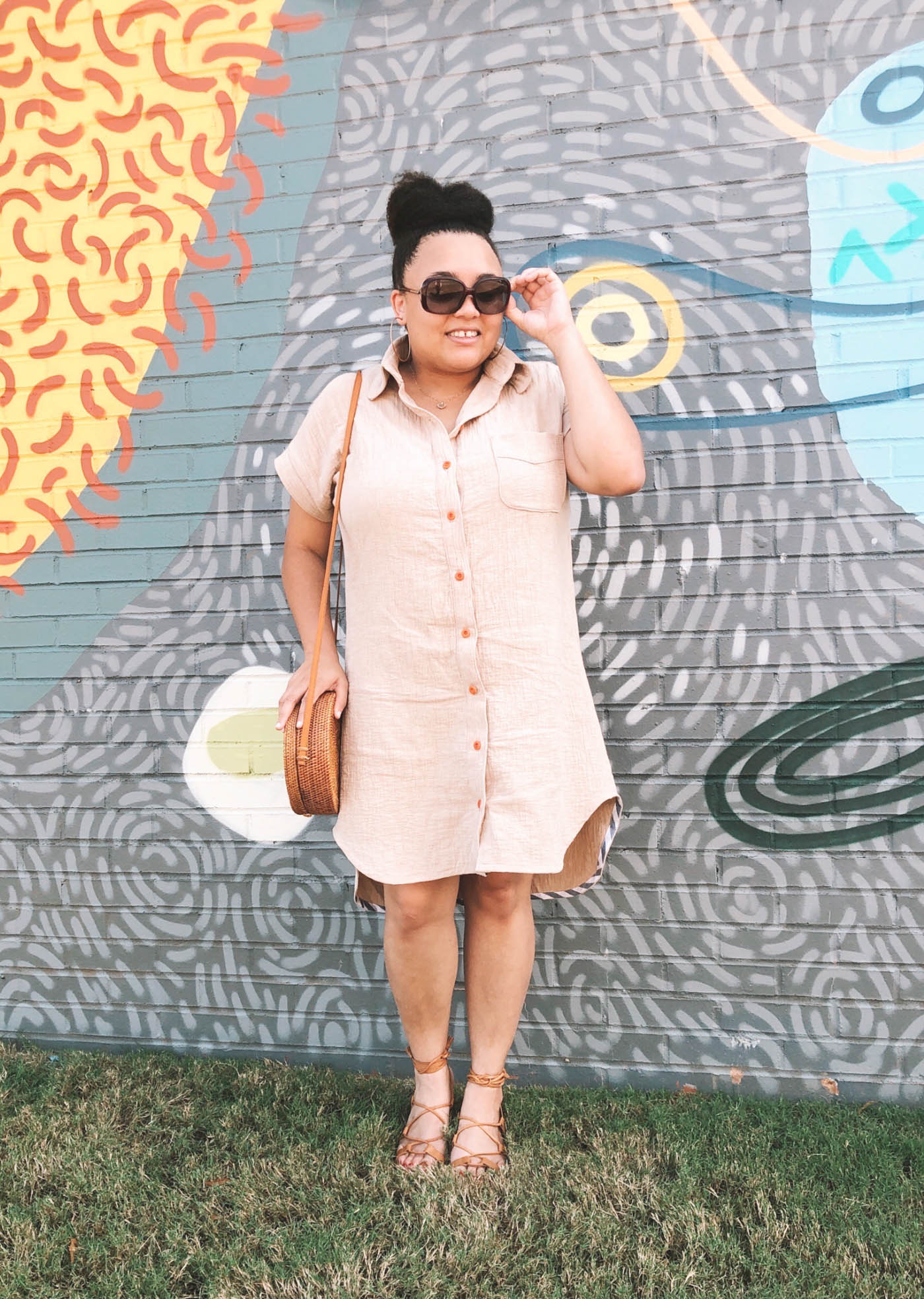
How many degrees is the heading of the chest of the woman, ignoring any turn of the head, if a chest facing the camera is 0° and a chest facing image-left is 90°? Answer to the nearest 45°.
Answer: approximately 0°
